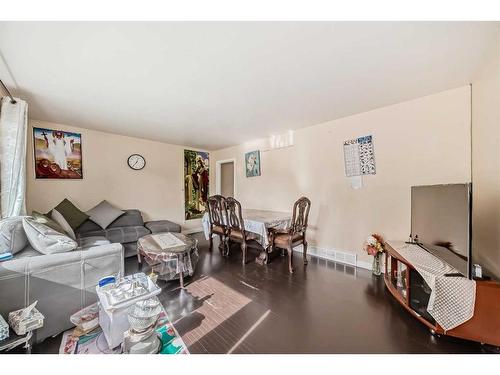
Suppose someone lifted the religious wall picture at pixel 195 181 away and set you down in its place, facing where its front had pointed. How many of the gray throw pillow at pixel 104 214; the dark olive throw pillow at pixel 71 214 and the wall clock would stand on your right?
3

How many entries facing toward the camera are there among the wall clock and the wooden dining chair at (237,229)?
1

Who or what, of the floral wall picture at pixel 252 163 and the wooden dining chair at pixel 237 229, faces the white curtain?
the floral wall picture

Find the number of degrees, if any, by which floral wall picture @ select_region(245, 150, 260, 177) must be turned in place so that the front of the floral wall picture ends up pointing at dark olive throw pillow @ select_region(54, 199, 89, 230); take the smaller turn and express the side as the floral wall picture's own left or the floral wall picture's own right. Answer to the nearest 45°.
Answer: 0° — it already faces it

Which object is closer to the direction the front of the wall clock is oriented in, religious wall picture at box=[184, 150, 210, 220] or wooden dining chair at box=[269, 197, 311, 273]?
the wooden dining chair

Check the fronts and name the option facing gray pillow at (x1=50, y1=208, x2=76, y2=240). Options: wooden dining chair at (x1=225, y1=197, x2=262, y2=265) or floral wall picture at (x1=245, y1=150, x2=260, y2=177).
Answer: the floral wall picture

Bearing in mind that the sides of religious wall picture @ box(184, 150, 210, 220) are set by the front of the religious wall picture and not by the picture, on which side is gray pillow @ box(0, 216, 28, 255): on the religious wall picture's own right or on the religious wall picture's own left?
on the religious wall picture's own right

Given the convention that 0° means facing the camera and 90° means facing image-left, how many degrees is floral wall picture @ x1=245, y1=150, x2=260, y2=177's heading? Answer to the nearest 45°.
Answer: approximately 45°

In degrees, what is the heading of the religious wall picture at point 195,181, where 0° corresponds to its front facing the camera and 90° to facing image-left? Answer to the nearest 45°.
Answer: approximately 315°

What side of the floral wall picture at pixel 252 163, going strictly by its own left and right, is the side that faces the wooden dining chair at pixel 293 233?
left

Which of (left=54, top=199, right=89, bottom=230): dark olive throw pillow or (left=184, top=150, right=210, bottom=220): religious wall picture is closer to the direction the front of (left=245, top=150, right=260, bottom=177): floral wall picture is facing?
the dark olive throw pillow

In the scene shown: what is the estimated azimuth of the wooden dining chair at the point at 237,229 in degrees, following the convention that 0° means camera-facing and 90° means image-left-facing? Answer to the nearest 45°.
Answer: approximately 225°

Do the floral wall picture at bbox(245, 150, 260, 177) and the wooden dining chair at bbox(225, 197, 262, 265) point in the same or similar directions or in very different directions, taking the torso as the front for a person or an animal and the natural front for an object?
very different directions

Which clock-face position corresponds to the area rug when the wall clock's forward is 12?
The area rug is roughly at 12 o'clock from the wall clock.

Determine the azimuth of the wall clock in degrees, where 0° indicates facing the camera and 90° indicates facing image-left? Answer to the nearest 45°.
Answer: approximately 0°
